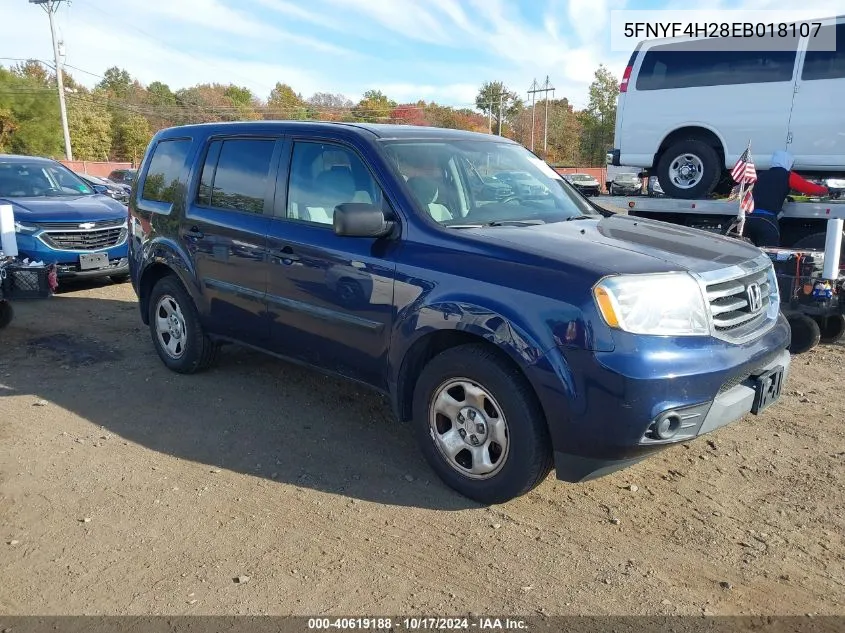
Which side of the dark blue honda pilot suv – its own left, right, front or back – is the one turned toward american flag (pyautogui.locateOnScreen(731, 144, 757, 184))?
left

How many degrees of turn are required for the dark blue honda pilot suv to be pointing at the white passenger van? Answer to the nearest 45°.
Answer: approximately 90° to its left

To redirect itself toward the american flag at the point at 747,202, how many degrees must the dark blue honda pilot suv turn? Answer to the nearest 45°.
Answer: approximately 90° to its left

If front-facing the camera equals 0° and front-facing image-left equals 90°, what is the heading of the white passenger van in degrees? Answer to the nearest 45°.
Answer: approximately 270°

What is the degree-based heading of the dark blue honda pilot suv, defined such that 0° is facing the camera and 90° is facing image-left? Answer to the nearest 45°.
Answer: approximately 315°

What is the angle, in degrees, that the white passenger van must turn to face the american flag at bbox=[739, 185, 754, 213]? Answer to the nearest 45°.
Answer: approximately 90° to its right
